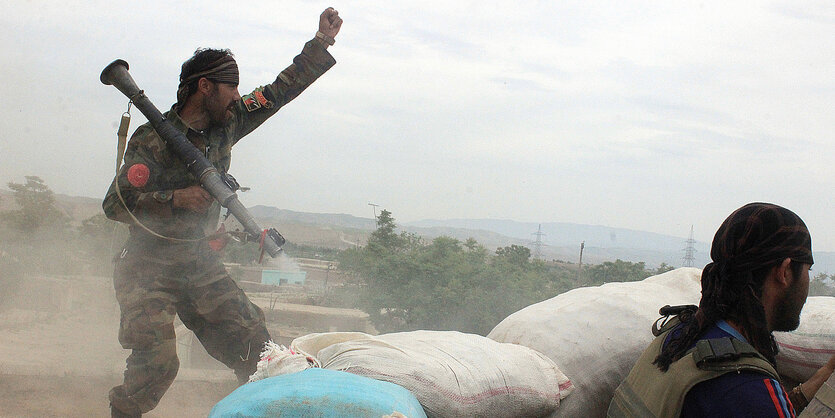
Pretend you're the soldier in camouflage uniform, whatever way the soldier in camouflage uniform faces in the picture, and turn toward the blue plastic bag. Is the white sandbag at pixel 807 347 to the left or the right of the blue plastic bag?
left

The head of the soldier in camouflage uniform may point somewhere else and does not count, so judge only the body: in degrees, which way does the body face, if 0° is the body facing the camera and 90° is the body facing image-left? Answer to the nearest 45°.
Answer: approximately 315°

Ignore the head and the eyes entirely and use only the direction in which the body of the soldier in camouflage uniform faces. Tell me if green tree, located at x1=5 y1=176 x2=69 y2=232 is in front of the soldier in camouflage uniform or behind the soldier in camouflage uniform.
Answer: behind

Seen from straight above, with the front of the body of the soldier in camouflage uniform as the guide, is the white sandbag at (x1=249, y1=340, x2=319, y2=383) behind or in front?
in front

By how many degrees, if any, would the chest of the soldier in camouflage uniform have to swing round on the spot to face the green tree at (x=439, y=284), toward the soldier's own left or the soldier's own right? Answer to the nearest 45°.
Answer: approximately 90° to the soldier's own left

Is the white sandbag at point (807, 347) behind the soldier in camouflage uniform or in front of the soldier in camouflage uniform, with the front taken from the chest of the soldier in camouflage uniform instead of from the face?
in front

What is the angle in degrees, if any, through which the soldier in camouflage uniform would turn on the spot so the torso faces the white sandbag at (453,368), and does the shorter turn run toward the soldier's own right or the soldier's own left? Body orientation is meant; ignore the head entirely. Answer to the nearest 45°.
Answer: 0° — they already face it

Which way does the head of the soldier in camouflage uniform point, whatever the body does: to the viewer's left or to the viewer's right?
to the viewer's right
